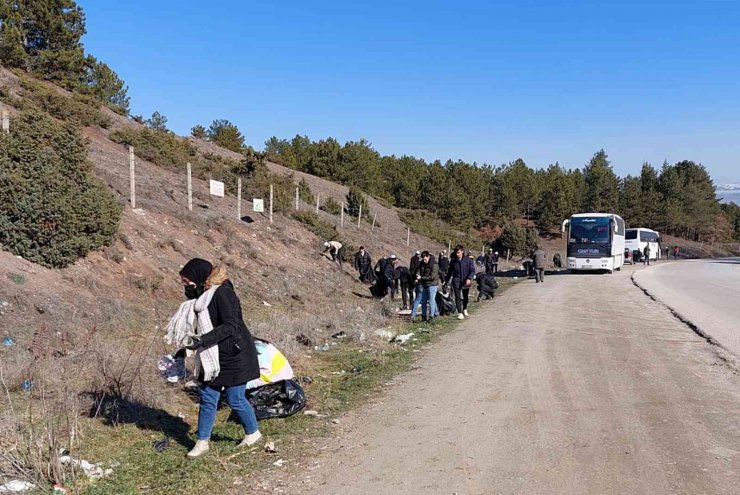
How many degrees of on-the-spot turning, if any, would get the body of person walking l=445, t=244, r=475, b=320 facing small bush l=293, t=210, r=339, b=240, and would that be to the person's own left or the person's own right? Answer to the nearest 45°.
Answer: approximately 135° to the person's own right

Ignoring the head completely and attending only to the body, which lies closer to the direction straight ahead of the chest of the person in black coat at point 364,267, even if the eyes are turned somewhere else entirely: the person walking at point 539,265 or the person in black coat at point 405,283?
the person in black coat

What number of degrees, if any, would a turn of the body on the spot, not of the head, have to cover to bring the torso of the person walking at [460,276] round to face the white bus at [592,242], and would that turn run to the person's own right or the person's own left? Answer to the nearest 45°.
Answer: approximately 180°

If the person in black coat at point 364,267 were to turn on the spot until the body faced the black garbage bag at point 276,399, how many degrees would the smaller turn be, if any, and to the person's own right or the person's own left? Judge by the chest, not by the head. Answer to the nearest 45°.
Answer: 0° — they already face it

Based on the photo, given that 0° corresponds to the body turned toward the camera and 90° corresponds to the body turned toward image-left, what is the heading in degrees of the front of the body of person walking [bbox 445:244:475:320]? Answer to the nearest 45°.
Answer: approximately 0°

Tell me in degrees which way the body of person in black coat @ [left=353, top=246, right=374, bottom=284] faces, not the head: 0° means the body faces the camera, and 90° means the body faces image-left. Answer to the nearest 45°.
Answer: approximately 0°

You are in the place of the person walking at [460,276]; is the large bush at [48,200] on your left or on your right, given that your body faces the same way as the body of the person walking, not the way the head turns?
on your right

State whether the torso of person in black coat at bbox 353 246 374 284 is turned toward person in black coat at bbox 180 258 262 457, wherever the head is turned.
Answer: yes

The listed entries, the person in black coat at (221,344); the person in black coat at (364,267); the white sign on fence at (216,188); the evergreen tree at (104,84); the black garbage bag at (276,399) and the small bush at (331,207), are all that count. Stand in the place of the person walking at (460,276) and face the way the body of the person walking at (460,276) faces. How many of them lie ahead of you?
2
